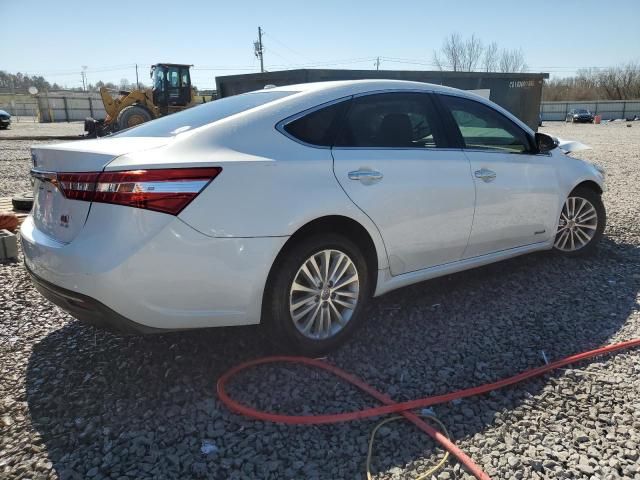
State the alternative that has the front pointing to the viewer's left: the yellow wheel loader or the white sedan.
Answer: the yellow wheel loader

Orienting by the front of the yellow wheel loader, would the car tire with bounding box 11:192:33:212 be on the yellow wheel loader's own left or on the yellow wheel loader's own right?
on the yellow wheel loader's own left

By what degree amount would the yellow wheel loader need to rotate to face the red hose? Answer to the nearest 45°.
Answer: approximately 90° to its left

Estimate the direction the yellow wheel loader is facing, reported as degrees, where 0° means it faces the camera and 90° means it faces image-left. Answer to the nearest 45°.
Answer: approximately 90°

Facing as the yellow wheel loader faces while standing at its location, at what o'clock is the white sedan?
The white sedan is roughly at 9 o'clock from the yellow wheel loader.

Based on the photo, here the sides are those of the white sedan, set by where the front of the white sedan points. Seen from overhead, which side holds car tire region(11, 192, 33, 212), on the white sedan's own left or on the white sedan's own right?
on the white sedan's own left

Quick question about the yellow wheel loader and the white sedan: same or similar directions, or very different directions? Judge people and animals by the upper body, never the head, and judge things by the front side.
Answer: very different directions

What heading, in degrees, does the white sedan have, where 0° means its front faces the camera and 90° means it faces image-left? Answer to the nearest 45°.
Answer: approximately 225°

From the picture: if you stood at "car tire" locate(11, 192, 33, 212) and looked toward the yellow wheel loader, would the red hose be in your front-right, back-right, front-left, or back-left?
back-right

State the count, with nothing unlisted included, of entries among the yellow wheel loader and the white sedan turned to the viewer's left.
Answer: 1

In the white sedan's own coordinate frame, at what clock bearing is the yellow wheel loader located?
The yellow wheel loader is roughly at 10 o'clock from the white sedan.
